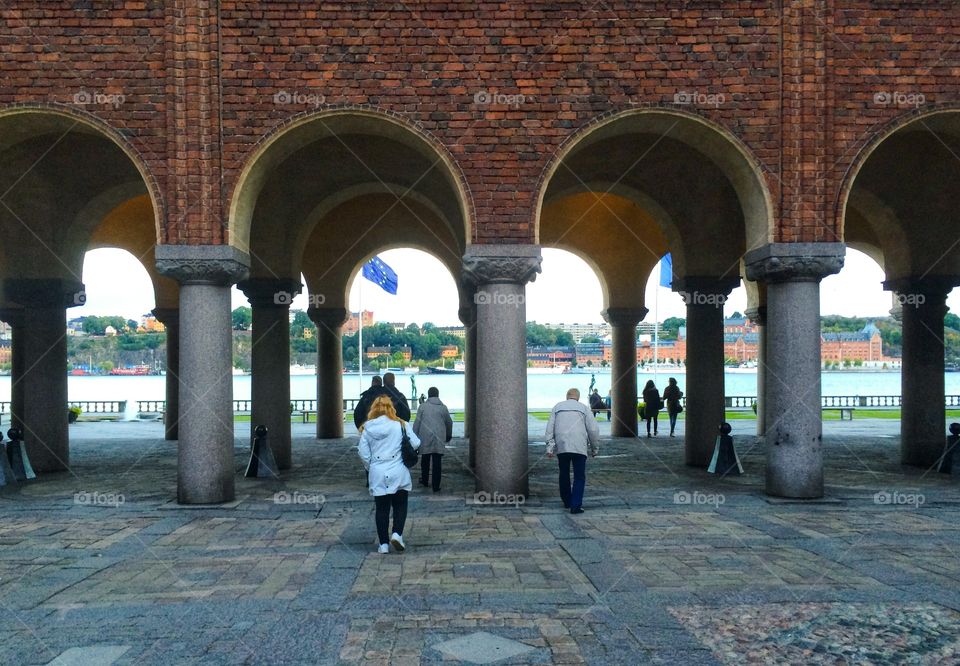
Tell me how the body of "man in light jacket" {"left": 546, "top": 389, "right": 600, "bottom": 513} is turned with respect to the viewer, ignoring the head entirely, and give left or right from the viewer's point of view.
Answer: facing away from the viewer

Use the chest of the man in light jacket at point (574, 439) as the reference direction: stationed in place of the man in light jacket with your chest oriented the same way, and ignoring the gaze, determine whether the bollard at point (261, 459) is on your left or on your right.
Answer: on your left

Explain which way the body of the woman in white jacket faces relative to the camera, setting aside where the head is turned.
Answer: away from the camera

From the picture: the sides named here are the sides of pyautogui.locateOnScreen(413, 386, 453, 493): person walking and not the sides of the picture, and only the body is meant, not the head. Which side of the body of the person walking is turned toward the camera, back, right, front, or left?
back

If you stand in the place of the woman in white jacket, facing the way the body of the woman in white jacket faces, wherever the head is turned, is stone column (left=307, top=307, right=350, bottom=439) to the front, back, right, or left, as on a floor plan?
front

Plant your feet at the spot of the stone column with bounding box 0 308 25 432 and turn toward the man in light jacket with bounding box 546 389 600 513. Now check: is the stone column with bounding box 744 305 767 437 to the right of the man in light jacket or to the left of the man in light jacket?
left

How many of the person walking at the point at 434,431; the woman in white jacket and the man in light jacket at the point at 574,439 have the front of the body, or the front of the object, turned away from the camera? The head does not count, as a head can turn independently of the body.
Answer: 3

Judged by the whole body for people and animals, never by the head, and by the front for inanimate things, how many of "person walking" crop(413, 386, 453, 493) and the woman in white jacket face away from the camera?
2

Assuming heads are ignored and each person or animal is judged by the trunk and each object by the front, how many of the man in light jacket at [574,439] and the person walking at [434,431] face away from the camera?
2

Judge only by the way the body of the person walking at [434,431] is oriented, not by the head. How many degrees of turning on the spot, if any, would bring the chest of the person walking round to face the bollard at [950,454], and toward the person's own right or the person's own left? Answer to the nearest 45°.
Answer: approximately 90° to the person's own right

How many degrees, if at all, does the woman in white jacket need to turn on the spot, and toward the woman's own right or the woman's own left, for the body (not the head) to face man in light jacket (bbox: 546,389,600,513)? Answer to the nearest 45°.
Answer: approximately 45° to the woman's own right

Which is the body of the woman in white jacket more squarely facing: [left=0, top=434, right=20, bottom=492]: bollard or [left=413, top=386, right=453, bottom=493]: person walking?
the person walking

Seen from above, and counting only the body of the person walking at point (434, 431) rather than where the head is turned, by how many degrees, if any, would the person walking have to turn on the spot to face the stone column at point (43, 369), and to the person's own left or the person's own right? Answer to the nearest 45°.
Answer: approximately 90° to the person's own left
